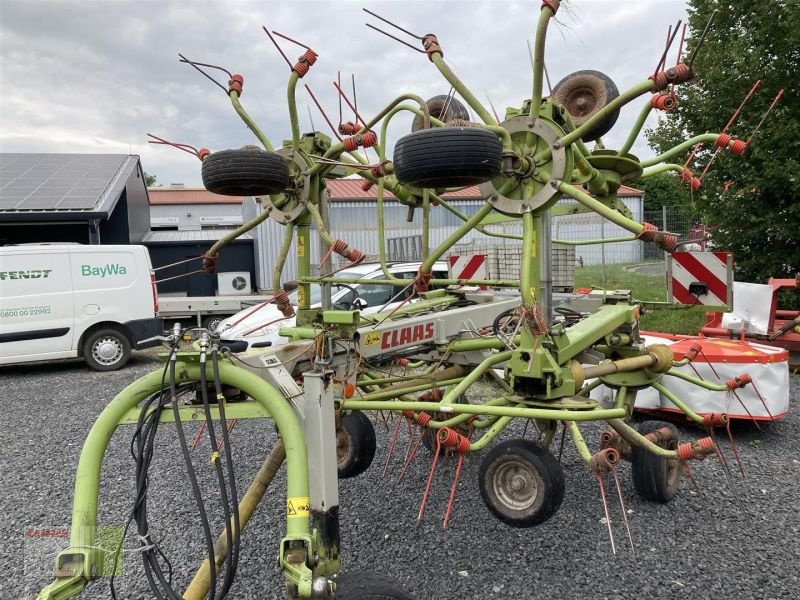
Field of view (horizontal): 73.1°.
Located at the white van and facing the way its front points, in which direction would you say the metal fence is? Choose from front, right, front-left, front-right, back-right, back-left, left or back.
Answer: back

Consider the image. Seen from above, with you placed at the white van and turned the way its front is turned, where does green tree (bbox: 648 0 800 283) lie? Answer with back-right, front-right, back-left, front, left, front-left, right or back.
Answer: back-left

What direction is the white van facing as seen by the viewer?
to the viewer's left
